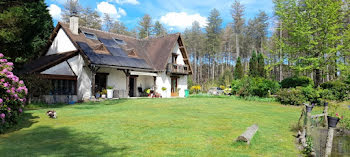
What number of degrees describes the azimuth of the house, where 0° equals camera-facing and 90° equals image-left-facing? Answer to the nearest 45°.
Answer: approximately 315°

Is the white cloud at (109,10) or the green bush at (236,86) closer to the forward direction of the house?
the green bush

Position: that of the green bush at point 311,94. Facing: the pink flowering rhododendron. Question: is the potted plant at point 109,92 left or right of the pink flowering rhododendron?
right

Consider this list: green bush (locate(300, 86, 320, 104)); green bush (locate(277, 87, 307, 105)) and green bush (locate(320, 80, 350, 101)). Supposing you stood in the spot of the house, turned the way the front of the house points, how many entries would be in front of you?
3

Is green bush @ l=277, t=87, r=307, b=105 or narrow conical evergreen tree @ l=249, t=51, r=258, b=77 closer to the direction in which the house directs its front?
the green bush

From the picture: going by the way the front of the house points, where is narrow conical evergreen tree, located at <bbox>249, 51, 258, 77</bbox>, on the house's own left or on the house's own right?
on the house's own left

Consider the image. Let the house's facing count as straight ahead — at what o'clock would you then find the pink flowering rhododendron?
The pink flowering rhododendron is roughly at 2 o'clock from the house.

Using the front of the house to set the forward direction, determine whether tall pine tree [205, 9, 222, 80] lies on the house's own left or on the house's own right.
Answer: on the house's own left

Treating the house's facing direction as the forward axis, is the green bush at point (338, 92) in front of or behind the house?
in front

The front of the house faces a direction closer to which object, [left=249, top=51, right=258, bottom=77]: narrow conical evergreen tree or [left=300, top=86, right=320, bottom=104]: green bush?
the green bush
